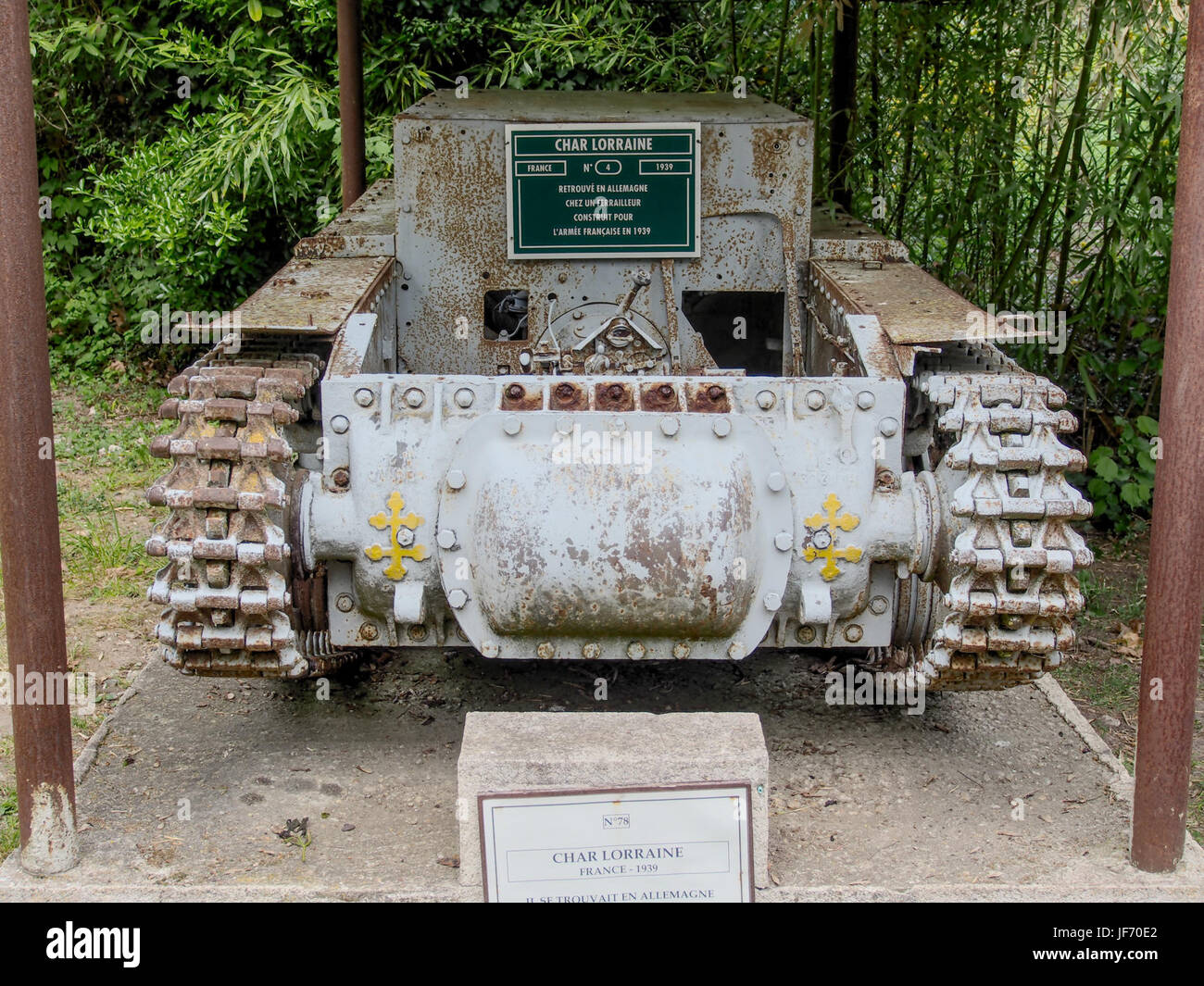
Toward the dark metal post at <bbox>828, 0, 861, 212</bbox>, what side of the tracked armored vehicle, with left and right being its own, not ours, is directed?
back

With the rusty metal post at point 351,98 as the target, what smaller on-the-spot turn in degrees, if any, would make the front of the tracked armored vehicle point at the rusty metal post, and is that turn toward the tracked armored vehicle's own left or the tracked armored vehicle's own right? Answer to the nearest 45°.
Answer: approximately 180°

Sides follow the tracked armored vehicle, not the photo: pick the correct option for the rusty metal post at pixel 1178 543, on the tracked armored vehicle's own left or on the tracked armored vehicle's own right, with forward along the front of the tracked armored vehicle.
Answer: on the tracked armored vehicle's own left

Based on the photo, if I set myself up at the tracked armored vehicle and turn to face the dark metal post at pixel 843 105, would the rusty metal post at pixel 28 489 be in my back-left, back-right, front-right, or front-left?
back-left

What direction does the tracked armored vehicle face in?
toward the camera
